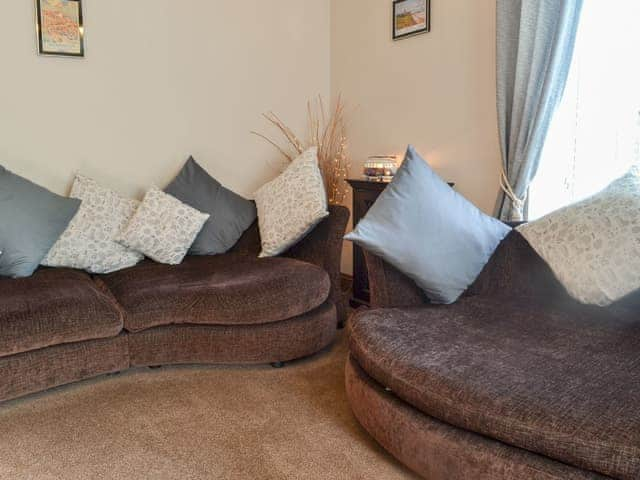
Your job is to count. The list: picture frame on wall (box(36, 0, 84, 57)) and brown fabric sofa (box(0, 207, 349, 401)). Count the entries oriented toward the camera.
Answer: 2

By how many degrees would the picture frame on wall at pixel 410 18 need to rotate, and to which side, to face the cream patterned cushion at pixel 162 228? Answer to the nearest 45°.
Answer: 0° — it already faces it

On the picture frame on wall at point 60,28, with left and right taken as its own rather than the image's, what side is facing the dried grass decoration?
left

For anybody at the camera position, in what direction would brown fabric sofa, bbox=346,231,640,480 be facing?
facing the viewer and to the left of the viewer

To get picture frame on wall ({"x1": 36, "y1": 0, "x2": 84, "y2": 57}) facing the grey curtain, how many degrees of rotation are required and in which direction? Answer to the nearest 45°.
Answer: approximately 45° to its left

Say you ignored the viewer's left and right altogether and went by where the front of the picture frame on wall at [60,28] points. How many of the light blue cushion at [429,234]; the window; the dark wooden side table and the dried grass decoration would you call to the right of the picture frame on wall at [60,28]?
0

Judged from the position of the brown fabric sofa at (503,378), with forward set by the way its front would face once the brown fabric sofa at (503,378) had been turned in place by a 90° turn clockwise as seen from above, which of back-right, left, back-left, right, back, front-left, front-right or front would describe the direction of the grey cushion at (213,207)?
front

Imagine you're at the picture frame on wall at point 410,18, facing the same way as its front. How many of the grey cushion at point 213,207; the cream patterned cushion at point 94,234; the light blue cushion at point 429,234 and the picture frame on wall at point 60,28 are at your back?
0

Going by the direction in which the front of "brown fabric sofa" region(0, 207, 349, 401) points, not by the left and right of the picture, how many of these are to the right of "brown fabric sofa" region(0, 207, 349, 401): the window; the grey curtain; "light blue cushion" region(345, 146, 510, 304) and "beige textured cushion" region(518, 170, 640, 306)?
0

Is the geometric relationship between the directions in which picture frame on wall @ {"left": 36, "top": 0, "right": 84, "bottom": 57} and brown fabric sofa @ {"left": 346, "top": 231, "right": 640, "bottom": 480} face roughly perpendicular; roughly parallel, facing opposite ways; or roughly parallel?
roughly perpendicular

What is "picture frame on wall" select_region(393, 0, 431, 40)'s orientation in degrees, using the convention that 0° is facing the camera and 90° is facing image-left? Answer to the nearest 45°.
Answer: approximately 45°

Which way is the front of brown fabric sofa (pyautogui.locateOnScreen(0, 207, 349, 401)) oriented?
toward the camera

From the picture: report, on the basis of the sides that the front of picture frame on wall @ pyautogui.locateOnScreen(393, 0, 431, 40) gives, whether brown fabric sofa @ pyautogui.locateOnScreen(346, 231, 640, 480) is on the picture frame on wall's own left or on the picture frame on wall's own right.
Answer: on the picture frame on wall's own left

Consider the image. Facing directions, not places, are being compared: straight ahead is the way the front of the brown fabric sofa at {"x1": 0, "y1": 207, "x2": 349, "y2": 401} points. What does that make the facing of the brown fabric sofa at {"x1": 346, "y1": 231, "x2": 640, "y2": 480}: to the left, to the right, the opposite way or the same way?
to the right

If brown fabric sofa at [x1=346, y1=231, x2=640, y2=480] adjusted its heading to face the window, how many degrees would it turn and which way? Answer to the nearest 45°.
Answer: approximately 135° to its right

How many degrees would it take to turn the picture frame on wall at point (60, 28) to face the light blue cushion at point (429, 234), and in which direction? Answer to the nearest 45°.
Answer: approximately 45° to its left

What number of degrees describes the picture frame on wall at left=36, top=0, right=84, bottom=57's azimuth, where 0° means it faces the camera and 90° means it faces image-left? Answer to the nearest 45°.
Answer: approximately 0°
